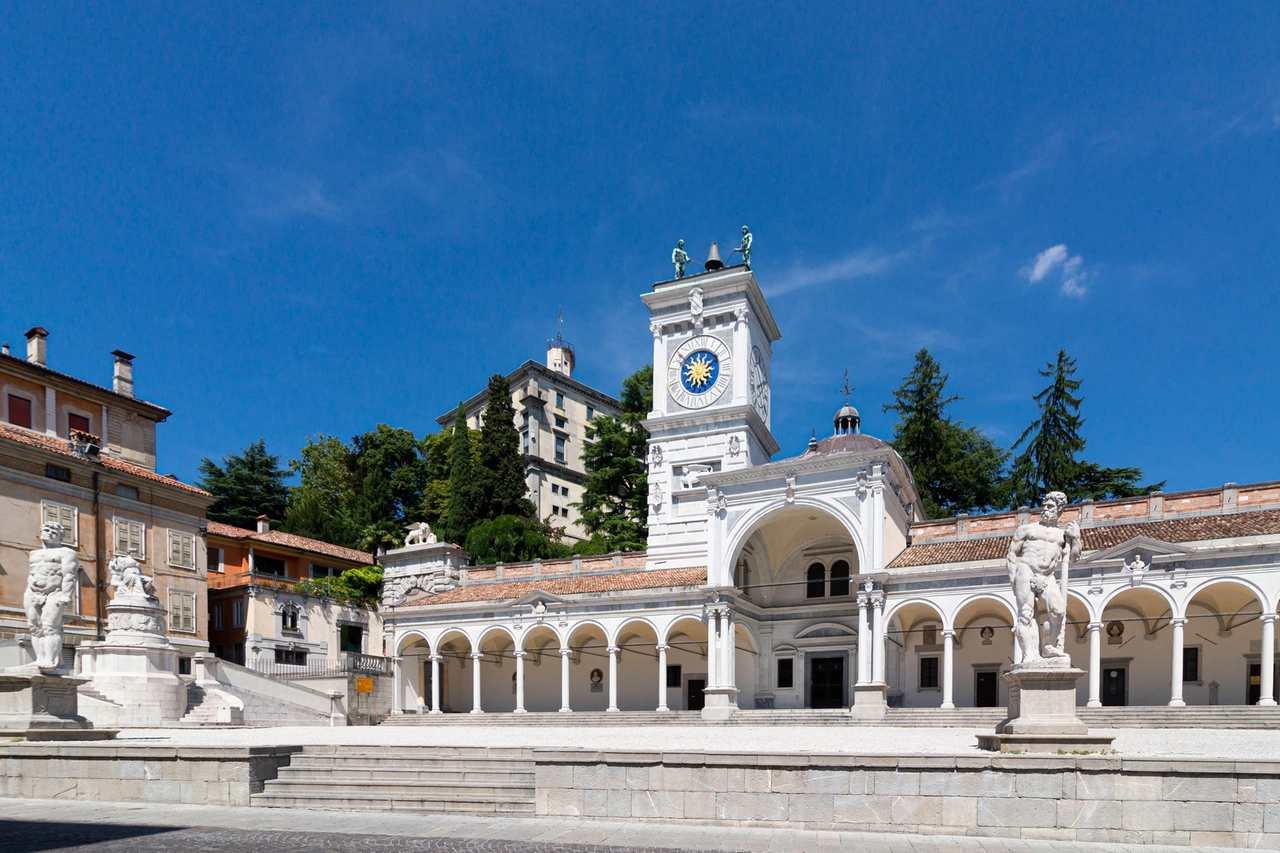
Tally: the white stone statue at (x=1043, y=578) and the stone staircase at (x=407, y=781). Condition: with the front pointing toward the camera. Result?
2

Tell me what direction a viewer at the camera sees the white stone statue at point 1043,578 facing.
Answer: facing the viewer

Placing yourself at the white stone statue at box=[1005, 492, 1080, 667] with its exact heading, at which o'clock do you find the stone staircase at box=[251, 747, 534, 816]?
The stone staircase is roughly at 2 o'clock from the white stone statue.

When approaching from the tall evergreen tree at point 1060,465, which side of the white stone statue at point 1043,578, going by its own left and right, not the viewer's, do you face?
back

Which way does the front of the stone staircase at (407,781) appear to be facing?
toward the camera
